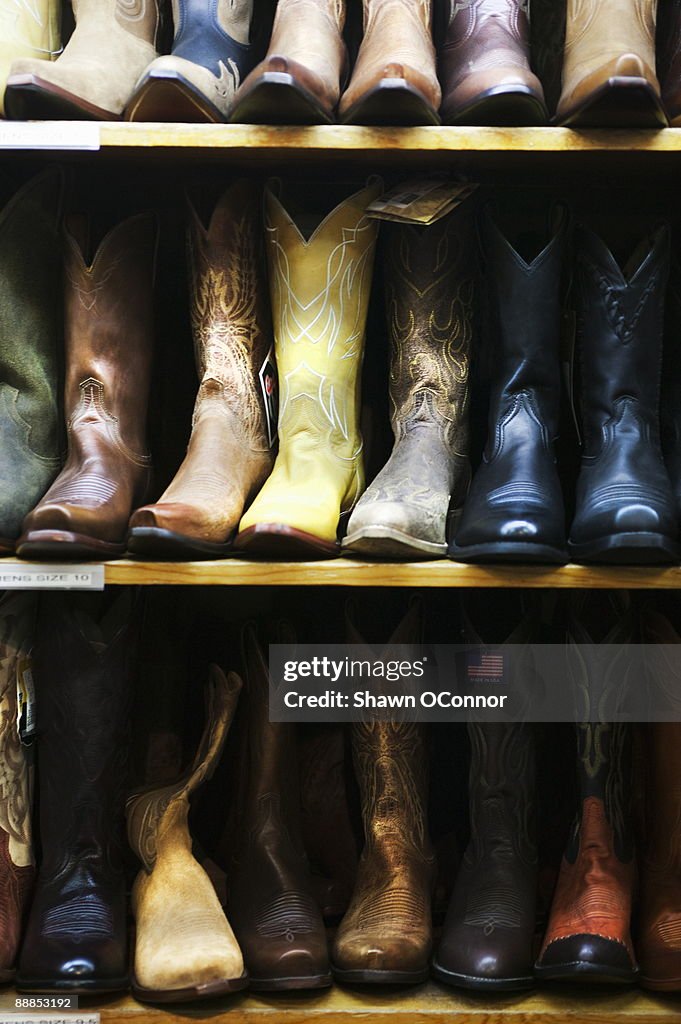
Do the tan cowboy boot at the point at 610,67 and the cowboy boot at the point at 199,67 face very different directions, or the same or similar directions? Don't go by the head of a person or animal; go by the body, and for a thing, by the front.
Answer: same or similar directions

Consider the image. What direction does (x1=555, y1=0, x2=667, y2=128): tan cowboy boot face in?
toward the camera

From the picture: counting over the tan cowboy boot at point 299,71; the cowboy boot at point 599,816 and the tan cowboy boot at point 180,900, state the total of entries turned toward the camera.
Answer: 3

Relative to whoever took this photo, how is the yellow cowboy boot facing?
facing the viewer

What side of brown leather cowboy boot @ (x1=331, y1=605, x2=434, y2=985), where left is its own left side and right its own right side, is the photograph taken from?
front

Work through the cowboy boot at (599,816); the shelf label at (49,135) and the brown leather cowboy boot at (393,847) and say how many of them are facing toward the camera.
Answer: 3

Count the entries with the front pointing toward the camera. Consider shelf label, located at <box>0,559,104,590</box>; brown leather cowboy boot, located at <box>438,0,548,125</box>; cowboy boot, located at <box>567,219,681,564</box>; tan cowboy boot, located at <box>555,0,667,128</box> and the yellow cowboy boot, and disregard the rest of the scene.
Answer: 5

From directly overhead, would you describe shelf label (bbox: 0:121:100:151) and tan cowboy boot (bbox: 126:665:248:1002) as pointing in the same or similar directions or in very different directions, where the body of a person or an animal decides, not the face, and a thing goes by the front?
same or similar directions

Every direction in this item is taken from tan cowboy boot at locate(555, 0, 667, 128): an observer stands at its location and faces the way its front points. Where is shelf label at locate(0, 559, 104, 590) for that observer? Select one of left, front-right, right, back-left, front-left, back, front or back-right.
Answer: right

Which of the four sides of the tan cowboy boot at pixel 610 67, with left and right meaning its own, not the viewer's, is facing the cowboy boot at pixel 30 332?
right

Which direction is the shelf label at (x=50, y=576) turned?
toward the camera
